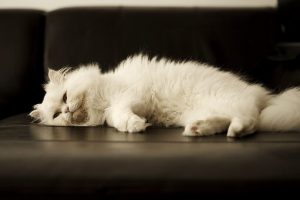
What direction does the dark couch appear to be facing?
toward the camera
